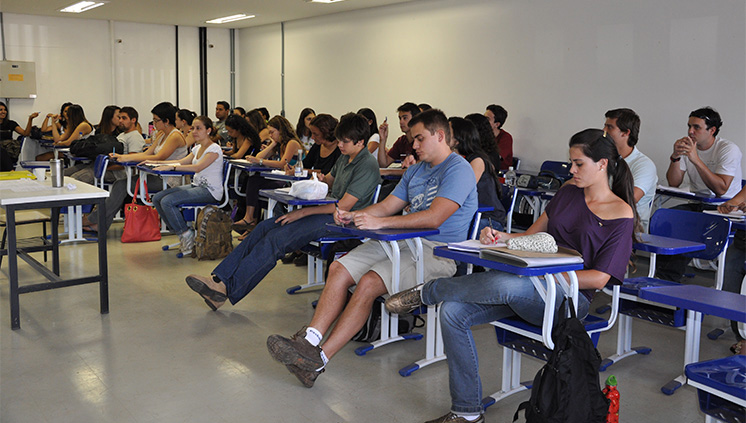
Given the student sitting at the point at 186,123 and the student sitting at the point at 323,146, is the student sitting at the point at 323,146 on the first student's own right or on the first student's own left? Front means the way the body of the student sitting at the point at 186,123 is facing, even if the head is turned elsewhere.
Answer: on the first student's own left

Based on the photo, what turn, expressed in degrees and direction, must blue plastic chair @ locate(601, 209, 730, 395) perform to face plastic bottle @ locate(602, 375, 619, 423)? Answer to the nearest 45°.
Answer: approximately 45° to its left

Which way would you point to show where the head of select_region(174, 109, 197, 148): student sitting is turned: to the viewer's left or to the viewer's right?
to the viewer's left

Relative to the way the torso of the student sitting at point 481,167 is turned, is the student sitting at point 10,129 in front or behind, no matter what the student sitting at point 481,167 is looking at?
in front

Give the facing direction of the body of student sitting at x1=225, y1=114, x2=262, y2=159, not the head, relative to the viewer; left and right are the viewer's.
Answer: facing to the left of the viewer

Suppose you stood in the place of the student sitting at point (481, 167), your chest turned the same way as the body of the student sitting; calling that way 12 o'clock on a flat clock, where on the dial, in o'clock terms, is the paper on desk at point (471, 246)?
The paper on desk is roughly at 9 o'clock from the student sitting.

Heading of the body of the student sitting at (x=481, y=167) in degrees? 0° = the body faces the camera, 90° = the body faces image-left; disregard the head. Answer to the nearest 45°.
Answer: approximately 90°

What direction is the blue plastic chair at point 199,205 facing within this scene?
to the viewer's left

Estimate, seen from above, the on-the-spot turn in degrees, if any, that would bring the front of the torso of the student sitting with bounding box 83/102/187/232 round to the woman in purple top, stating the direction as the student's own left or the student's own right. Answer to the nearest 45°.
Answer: approximately 90° to the student's own left

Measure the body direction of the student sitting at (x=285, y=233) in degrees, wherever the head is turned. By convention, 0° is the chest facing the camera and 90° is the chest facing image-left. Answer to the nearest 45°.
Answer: approximately 45°

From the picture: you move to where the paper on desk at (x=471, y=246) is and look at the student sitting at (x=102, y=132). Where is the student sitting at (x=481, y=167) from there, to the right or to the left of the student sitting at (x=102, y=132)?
right

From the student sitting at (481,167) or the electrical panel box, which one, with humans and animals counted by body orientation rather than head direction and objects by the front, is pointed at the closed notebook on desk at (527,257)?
the electrical panel box
